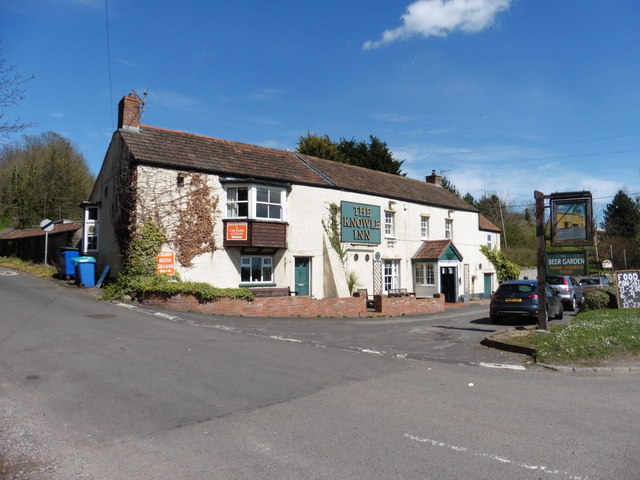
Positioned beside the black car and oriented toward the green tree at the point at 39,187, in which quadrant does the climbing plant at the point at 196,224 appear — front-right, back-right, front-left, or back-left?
front-left

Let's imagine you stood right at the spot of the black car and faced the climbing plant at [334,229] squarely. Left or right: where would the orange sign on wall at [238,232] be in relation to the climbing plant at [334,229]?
left

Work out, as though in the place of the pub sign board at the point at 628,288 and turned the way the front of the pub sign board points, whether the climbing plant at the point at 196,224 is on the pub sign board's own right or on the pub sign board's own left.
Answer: on the pub sign board's own right

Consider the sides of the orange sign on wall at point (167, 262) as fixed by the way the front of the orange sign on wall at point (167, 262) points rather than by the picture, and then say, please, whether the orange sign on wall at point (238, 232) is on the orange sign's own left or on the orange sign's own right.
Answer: on the orange sign's own left

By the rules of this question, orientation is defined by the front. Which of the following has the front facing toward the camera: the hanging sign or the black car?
the hanging sign

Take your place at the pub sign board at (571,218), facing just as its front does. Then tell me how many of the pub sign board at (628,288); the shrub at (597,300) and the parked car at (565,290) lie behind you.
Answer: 3

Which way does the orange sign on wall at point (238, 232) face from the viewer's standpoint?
toward the camera

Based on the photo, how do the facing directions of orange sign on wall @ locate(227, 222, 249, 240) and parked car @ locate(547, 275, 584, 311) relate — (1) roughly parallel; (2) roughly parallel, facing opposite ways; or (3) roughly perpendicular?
roughly parallel, facing opposite ways

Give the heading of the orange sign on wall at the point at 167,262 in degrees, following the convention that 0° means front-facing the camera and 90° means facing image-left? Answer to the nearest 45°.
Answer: approximately 0°

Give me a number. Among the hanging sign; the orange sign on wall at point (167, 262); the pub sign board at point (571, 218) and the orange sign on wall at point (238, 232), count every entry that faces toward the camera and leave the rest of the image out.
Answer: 4

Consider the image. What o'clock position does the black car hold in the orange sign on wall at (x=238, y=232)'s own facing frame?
The black car is roughly at 10 o'clock from the orange sign on wall.

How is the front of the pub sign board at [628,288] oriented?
toward the camera

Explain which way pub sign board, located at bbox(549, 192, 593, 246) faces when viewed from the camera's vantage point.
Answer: facing the viewer

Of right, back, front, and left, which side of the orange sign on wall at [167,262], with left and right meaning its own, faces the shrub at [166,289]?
front

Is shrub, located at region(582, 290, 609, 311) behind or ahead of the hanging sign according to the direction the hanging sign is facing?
behind
